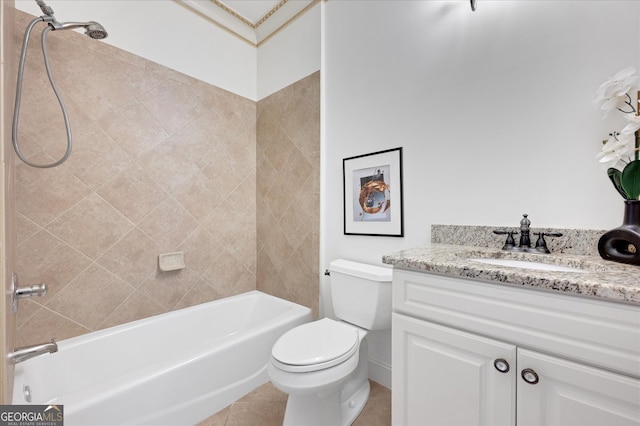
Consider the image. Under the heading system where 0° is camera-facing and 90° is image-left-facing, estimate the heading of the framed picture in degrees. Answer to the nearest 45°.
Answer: approximately 45°

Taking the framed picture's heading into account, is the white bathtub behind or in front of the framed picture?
in front

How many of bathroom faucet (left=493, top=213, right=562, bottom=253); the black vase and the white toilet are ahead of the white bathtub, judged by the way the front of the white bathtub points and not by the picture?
3

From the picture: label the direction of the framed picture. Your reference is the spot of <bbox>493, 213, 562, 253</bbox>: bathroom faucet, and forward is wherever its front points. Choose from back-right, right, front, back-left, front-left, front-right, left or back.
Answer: right

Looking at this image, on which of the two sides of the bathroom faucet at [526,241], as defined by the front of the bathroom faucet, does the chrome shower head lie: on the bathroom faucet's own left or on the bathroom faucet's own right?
on the bathroom faucet's own right

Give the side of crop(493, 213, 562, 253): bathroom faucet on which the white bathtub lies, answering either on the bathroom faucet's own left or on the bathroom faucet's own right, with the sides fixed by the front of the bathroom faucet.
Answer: on the bathroom faucet's own right

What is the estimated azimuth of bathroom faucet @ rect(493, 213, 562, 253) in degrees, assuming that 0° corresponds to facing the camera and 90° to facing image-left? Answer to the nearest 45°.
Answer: approximately 0°
